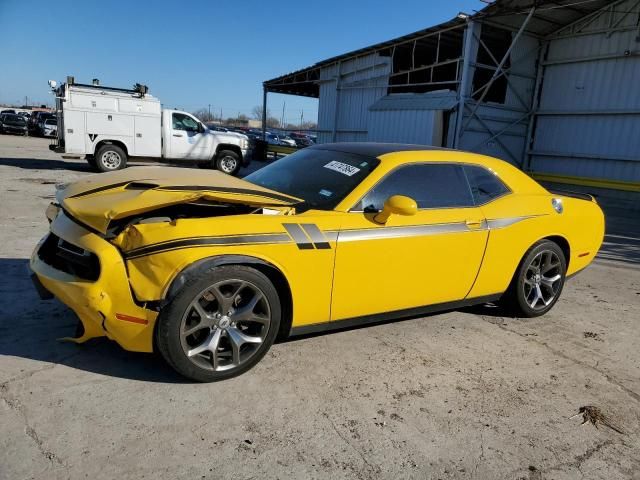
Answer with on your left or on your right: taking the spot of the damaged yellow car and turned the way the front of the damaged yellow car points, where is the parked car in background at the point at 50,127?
on your right

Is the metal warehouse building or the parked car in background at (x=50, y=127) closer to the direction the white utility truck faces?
the metal warehouse building

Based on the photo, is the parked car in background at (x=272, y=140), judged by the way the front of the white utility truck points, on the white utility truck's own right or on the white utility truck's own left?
on the white utility truck's own left

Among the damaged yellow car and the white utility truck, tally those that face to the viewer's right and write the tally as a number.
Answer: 1

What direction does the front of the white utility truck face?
to the viewer's right

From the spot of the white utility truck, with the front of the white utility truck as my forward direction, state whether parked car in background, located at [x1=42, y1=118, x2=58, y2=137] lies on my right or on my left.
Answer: on my left

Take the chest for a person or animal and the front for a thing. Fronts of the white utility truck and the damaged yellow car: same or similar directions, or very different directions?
very different directions

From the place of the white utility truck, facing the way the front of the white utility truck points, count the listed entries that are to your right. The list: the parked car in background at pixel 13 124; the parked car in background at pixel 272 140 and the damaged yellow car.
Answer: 1

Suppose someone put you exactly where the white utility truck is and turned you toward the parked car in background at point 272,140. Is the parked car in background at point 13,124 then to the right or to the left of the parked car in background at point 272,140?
left

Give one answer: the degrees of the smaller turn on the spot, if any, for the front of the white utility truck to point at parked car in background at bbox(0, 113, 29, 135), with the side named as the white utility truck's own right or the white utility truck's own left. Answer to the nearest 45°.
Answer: approximately 90° to the white utility truck's own left

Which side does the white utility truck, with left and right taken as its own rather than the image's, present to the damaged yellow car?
right

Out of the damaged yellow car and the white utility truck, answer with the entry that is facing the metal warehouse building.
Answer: the white utility truck

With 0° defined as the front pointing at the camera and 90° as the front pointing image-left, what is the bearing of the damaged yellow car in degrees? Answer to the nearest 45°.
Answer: approximately 45°
